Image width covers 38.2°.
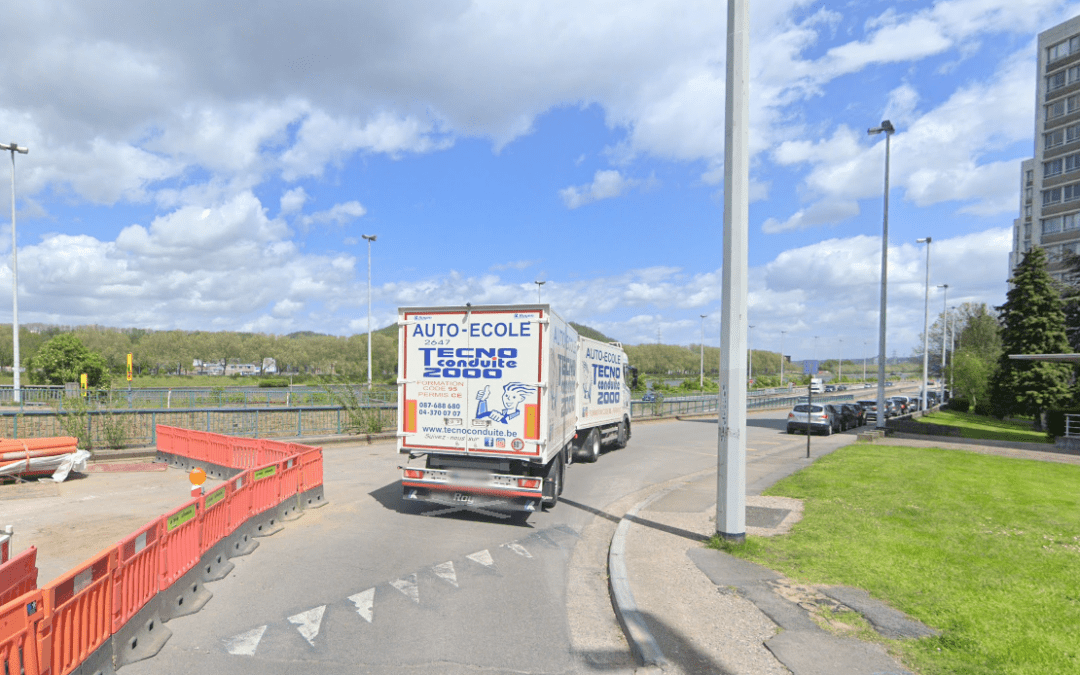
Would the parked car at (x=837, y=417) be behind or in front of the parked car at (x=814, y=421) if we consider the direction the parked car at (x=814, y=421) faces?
in front

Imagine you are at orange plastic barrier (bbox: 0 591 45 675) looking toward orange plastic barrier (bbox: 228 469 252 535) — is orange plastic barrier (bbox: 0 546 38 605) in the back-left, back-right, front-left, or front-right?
front-left

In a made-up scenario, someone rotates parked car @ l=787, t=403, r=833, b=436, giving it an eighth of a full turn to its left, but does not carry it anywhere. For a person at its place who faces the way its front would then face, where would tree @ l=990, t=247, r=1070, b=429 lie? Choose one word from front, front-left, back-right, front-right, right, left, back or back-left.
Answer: right

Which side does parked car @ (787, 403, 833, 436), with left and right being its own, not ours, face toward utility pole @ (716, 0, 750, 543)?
back

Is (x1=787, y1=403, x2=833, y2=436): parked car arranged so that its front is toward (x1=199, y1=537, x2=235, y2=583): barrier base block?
no

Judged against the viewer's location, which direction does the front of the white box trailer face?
facing away from the viewer

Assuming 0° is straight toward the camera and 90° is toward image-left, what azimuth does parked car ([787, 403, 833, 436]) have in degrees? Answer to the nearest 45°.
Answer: approximately 180°

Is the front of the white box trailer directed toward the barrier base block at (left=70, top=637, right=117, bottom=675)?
no

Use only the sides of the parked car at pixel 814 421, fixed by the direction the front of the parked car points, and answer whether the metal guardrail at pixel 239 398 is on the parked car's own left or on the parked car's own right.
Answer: on the parked car's own left

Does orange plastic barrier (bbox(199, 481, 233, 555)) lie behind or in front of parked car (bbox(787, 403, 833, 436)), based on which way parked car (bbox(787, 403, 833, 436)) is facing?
behind

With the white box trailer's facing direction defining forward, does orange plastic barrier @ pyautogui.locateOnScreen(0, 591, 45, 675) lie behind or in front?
behind

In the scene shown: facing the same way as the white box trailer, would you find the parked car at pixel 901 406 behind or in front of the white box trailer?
in front

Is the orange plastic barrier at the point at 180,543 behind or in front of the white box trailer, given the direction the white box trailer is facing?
behind

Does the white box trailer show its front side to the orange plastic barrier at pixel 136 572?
no

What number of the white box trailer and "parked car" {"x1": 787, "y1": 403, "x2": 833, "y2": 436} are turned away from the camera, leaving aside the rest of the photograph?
2
